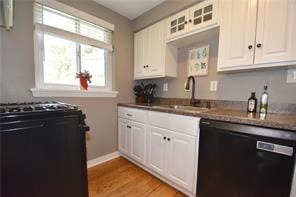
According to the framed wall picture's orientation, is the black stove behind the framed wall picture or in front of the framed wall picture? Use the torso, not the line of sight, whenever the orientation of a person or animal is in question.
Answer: in front

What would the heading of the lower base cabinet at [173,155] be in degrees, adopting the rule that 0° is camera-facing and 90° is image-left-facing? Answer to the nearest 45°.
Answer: approximately 45°

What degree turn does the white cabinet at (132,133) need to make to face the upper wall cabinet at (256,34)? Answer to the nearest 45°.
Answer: approximately 90° to its left

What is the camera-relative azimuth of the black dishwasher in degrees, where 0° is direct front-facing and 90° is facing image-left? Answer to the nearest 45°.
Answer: approximately 45°

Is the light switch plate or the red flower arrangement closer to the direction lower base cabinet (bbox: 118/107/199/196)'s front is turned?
the red flower arrangement

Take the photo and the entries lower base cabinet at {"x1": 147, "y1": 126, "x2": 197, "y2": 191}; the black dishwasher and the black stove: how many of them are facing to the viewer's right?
1

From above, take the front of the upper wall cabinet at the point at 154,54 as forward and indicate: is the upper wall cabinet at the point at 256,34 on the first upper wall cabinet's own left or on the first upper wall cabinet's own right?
on the first upper wall cabinet's own left

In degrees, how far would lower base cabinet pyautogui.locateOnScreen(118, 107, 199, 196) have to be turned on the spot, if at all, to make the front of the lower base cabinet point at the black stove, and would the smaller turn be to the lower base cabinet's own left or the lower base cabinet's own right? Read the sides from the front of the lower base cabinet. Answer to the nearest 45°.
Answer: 0° — it already faces it

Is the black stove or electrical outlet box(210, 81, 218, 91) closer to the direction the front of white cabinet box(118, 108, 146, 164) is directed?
the black stove
